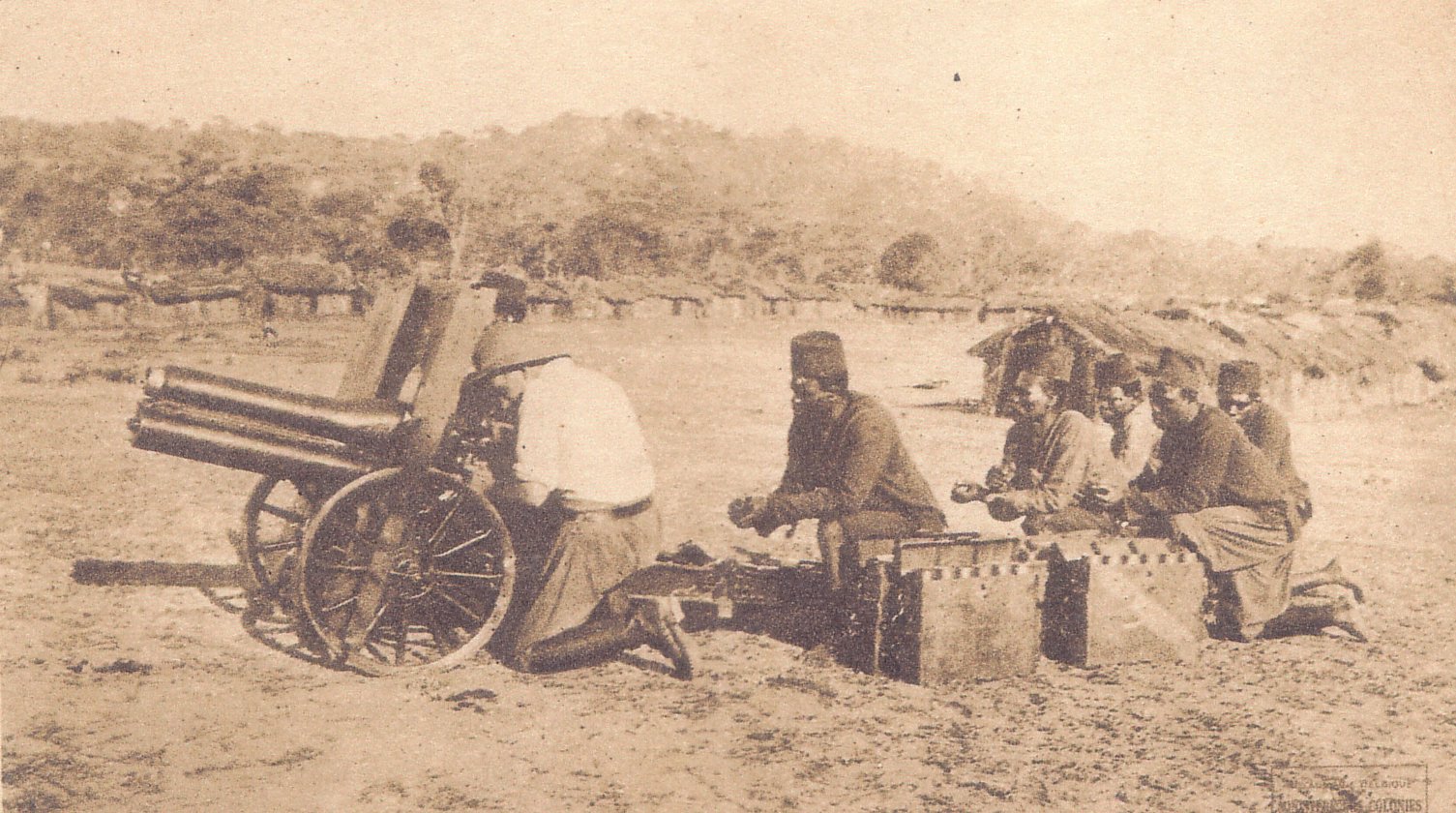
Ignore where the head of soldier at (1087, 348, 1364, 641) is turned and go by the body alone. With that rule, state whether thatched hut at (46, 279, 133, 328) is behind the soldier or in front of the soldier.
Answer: in front

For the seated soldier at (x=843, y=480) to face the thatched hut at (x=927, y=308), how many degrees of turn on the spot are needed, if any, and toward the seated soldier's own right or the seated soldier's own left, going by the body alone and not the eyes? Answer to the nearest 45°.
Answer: approximately 90° to the seated soldier's own right

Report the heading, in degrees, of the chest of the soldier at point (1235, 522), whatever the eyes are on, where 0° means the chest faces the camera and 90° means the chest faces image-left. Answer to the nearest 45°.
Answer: approximately 90°

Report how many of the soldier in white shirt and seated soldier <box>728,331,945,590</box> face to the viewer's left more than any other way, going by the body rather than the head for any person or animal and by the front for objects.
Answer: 2

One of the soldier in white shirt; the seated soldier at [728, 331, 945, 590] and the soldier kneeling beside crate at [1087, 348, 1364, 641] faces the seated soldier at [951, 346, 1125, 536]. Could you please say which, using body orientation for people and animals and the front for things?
the soldier kneeling beside crate at [1087, 348, 1364, 641]

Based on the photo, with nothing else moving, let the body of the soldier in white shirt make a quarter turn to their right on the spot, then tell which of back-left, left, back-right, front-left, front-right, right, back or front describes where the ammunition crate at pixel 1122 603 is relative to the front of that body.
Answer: right

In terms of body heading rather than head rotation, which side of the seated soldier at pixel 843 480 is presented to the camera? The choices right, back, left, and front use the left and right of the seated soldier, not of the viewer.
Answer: left

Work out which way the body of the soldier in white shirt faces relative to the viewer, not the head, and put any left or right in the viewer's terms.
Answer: facing to the left of the viewer

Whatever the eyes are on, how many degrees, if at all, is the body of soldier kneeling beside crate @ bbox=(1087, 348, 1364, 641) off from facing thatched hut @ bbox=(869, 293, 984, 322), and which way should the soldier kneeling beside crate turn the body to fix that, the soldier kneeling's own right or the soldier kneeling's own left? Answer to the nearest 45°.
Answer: approximately 45° to the soldier kneeling's own right

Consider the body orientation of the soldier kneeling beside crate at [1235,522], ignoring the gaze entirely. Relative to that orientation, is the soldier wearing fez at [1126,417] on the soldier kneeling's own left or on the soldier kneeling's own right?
on the soldier kneeling's own right
